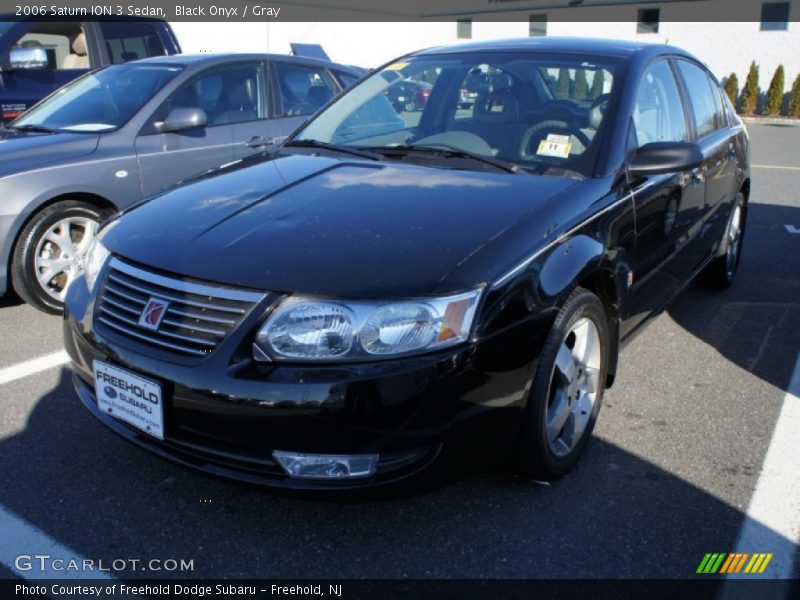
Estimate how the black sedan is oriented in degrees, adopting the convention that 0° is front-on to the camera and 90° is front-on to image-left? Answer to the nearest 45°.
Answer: approximately 45°

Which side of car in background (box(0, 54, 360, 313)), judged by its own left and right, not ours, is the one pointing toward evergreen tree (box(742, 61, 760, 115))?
back

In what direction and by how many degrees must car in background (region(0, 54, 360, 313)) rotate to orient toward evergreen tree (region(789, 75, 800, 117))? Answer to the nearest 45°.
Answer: approximately 180°

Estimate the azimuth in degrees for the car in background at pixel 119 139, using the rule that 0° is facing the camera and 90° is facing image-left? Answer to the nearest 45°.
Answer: approximately 45°

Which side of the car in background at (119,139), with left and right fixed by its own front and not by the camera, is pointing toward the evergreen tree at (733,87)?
back

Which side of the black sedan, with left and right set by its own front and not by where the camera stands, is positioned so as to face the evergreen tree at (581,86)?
back
